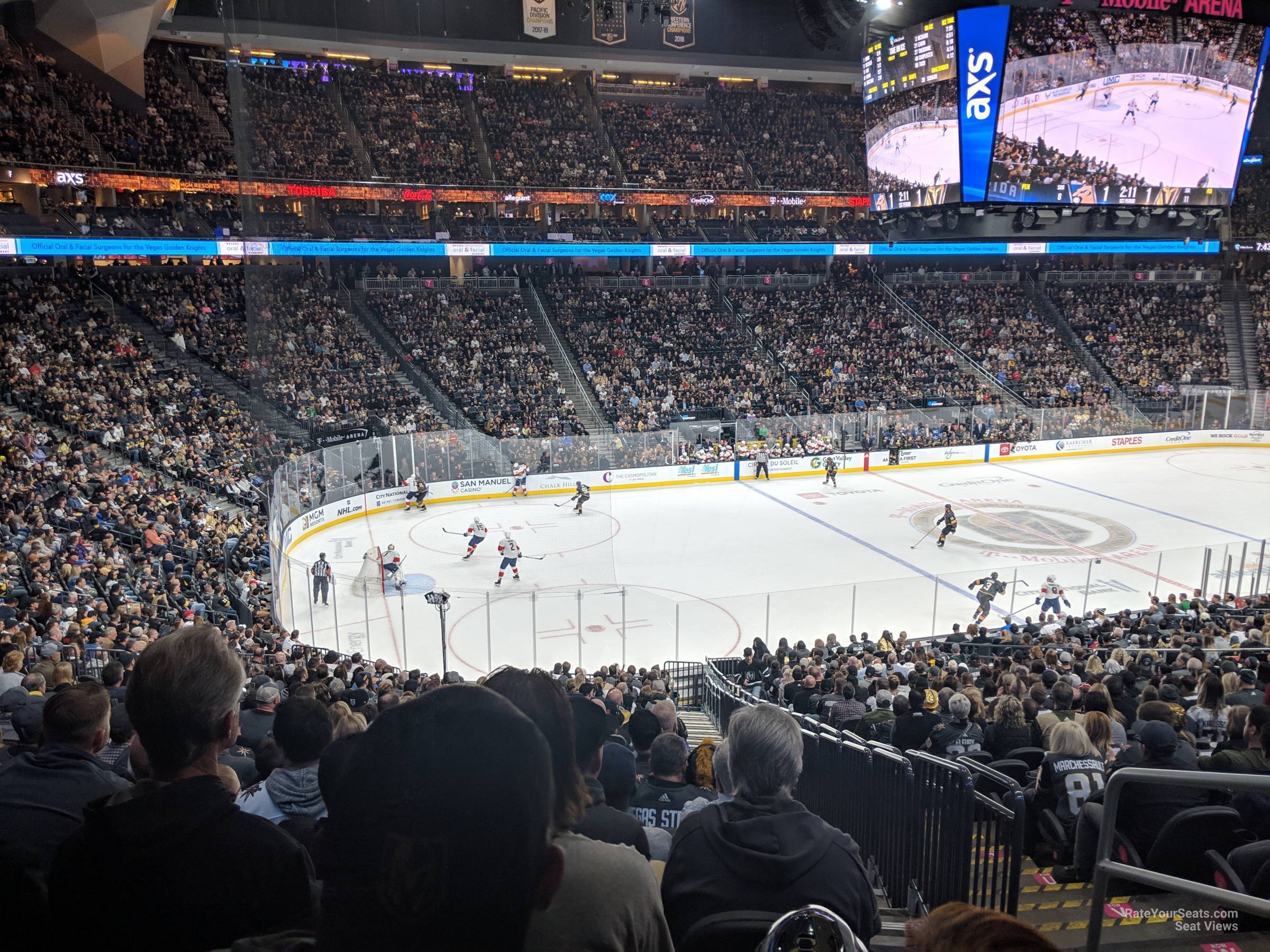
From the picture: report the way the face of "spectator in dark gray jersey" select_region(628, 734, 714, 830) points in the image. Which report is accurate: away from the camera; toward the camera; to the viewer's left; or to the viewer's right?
away from the camera

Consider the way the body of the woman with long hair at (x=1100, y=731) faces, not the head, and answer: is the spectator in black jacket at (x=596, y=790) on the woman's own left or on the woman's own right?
on the woman's own left

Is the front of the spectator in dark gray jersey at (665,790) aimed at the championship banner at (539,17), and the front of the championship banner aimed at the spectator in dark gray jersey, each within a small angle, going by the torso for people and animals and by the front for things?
yes

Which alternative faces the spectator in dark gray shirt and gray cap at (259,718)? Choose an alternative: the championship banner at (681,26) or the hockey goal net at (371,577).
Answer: the championship banner

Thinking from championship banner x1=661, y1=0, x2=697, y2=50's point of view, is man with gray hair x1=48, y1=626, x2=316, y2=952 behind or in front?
in front

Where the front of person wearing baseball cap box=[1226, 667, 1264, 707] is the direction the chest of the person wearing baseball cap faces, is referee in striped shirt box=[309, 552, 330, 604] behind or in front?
in front

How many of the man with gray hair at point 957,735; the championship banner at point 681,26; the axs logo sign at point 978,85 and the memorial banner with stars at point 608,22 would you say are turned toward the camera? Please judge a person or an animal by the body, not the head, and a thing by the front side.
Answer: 3

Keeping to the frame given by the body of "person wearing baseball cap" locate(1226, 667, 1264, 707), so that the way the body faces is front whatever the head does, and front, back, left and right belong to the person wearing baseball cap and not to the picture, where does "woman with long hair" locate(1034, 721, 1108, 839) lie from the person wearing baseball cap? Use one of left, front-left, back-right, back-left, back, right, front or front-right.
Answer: back-left

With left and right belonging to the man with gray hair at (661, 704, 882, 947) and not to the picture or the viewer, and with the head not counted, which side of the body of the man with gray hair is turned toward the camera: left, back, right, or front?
back

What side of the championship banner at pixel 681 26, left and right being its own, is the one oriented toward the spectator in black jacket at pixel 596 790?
front

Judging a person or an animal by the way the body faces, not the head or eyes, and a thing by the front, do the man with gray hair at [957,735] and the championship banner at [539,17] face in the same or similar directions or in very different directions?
very different directions

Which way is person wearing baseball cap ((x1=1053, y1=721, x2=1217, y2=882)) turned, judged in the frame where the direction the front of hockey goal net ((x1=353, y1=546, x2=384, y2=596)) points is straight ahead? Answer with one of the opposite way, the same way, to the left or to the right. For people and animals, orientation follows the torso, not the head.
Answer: to the left

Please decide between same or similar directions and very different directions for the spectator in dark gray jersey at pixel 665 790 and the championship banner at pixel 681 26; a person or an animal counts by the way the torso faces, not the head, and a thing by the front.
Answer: very different directions

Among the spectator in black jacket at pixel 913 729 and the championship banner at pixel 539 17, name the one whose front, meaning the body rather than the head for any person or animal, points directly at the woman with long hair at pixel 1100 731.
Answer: the championship banner
